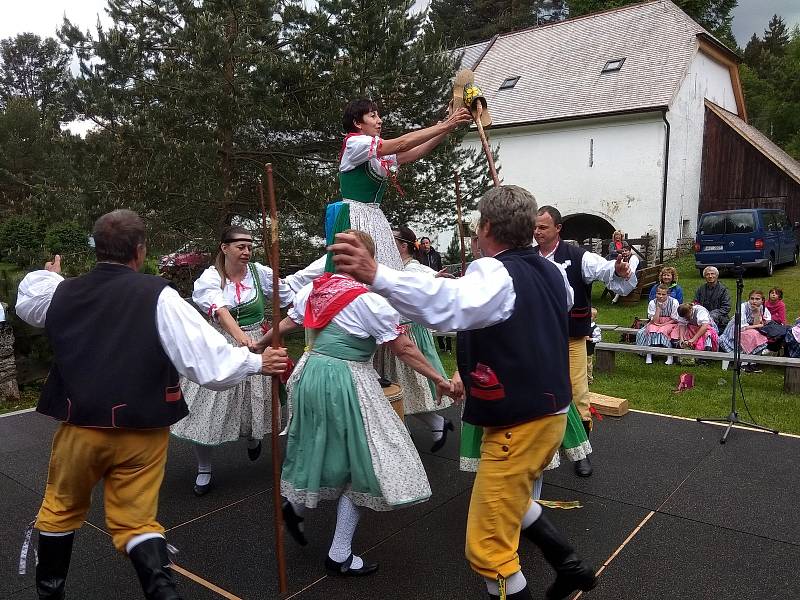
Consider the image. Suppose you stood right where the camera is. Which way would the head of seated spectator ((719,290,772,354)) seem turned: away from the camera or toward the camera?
toward the camera

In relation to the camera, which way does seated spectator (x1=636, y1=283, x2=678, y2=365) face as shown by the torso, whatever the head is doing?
toward the camera

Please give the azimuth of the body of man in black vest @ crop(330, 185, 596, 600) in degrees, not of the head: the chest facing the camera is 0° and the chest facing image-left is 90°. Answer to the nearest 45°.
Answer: approximately 135°

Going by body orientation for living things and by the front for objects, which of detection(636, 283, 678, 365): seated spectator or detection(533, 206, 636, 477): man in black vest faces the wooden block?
the seated spectator

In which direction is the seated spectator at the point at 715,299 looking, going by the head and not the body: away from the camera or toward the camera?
toward the camera

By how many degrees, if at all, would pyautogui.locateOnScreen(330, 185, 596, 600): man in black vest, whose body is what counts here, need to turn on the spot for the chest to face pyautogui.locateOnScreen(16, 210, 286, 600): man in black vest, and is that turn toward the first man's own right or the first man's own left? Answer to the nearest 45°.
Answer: approximately 45° to the first man's own left

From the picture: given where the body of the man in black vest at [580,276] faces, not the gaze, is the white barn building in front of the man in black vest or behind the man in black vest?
behind

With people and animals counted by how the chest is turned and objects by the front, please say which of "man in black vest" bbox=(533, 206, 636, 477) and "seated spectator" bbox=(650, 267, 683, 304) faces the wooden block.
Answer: the seated spectator

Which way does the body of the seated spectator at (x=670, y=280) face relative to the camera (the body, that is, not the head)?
toward the camera

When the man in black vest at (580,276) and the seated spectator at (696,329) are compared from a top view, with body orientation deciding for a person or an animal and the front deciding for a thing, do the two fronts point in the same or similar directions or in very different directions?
same or similar directions

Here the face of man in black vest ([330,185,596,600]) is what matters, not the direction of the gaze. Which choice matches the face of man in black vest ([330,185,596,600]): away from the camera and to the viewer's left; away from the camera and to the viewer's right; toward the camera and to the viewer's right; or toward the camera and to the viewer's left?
away from the camera and to the viewer's left

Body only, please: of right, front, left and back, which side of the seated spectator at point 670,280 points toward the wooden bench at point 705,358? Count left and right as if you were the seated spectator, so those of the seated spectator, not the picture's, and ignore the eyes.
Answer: front

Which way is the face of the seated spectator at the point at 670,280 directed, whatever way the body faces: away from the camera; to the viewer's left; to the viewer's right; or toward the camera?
toward the camera
